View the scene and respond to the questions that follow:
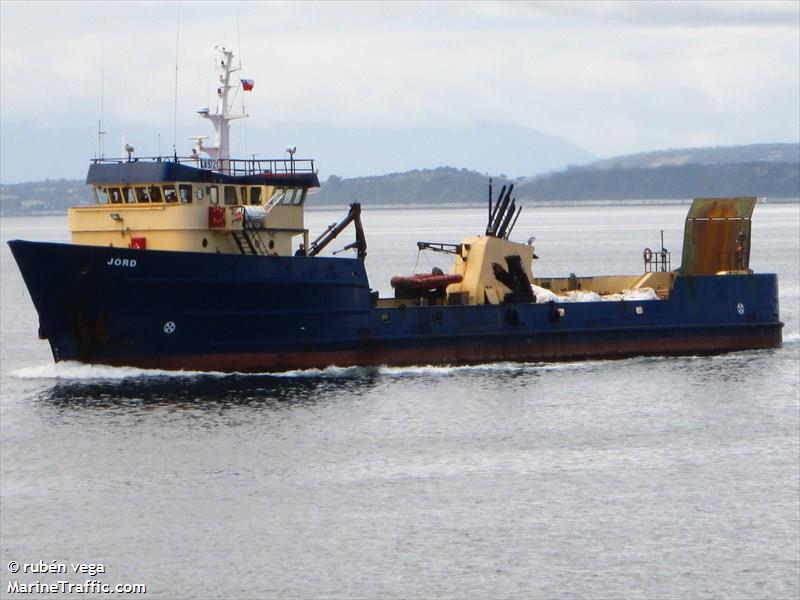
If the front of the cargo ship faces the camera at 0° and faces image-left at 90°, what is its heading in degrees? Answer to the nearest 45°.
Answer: approximately 45°

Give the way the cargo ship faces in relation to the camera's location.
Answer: facing the viewer and to the left of the viewer
